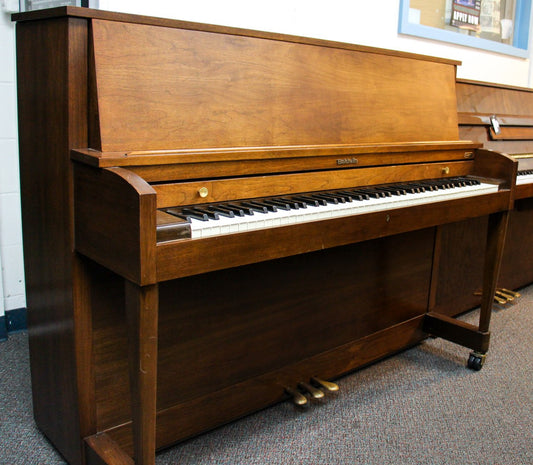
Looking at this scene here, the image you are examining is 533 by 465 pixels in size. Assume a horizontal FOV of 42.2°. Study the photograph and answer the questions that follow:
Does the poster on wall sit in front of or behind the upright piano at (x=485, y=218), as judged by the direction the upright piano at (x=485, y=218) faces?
behind

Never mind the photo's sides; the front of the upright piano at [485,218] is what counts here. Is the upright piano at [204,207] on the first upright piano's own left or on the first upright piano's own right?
on the first upright piano's own right

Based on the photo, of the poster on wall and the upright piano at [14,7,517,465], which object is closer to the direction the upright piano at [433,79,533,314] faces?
the upright piano

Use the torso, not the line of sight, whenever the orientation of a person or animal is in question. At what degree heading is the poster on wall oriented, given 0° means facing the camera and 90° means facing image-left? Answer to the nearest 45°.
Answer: approximately 0°

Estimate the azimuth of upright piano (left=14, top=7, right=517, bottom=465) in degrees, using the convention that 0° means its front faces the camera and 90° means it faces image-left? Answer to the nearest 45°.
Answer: approximately 315°

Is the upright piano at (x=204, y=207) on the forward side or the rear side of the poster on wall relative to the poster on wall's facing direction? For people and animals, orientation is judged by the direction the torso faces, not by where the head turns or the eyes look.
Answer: on the forward side

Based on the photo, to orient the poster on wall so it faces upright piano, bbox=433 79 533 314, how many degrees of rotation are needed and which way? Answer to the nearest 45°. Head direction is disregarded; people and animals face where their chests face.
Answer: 0° — it already faces it

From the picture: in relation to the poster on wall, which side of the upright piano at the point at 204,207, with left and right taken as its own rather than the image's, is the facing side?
left

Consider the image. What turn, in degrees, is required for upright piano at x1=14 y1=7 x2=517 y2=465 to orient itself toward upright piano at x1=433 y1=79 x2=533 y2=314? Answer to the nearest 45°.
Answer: approximately 90° to its left
